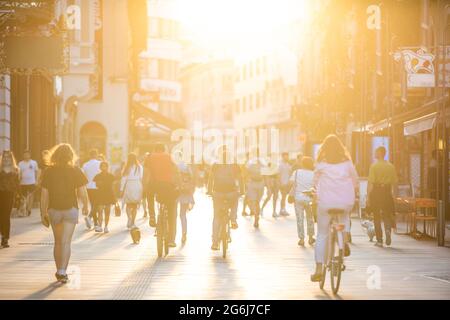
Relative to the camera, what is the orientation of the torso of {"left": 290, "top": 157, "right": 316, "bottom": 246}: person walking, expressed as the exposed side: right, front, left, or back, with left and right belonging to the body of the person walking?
back

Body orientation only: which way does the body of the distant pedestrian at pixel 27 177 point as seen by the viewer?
toward the camera

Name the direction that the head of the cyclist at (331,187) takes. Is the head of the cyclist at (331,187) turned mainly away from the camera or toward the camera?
away from the camera

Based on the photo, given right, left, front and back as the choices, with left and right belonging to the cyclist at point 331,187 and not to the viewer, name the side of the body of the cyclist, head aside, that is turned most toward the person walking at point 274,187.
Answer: front

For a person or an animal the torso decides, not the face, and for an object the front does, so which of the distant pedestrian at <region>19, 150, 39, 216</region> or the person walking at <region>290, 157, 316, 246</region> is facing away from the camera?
the person walking

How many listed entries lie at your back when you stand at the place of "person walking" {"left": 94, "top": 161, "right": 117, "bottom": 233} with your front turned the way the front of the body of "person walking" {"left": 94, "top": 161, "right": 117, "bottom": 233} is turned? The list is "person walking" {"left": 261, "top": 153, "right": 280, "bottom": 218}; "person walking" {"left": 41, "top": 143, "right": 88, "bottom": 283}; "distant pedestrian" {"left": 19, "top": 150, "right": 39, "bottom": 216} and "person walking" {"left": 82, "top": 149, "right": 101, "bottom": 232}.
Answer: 1

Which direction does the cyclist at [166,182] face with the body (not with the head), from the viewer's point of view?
away from the camera

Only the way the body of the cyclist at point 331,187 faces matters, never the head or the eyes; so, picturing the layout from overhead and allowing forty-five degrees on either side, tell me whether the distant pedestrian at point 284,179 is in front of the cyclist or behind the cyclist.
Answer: in front

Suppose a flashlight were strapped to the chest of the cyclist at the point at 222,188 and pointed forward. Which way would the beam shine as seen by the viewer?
away from the camera

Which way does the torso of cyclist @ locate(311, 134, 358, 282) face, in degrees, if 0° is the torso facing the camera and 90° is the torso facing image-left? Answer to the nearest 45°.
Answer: approximately 180°

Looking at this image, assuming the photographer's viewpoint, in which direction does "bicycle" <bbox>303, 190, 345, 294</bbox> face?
facing away from the viewer
